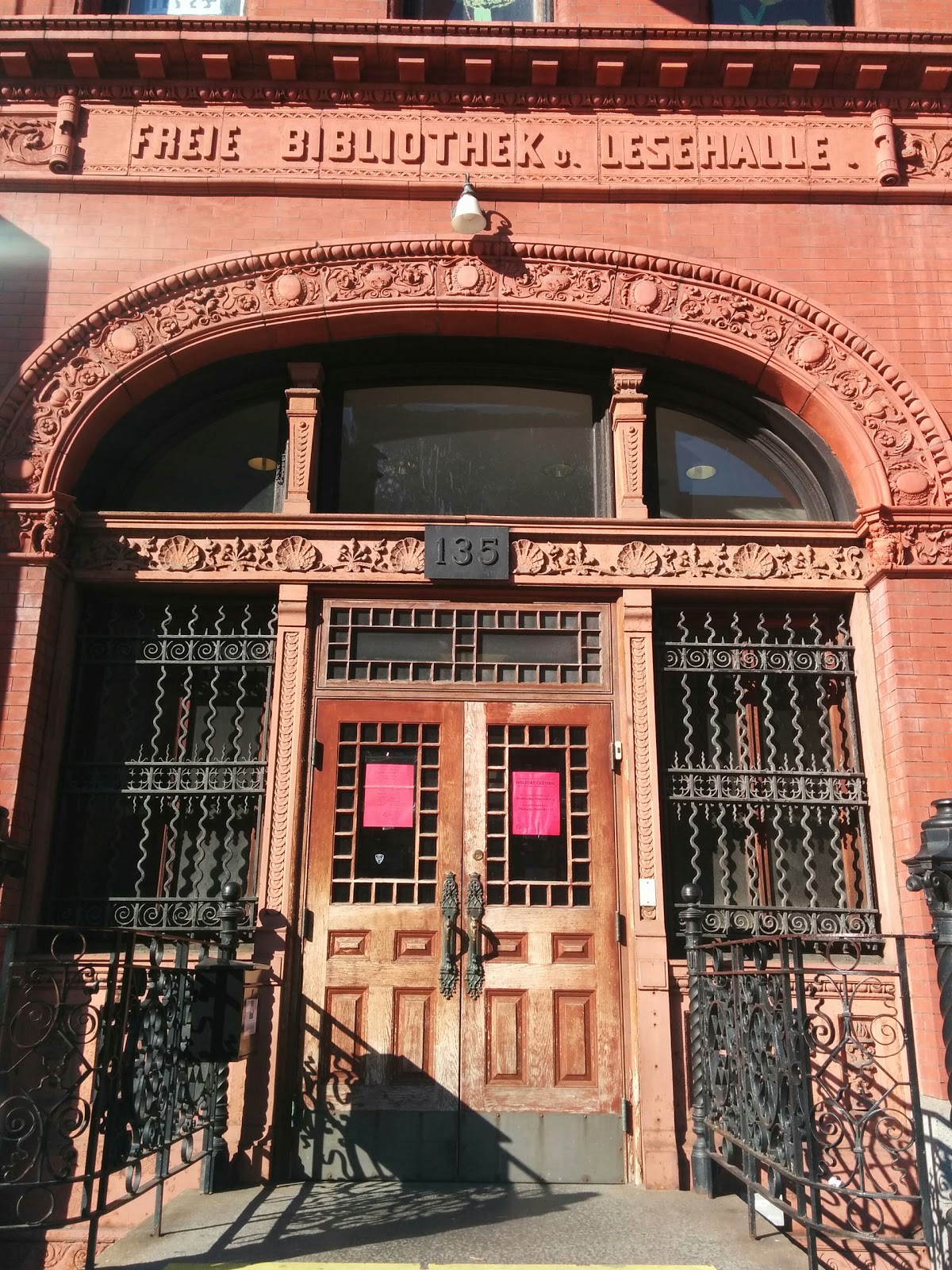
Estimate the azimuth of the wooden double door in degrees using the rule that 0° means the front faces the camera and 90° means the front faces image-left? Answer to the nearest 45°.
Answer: approximately 0°

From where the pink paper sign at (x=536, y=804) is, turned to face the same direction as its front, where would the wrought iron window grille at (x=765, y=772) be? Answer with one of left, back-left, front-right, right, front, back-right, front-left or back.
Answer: left

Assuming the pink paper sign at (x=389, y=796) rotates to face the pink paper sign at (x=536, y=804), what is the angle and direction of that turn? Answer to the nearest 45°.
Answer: approximately 90° to its left

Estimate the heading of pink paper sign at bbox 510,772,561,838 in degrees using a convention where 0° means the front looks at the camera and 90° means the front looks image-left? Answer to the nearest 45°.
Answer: approximately 0°

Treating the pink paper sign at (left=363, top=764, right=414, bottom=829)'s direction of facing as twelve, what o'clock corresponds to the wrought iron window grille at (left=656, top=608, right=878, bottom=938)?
The wrought iron window grille is roughly at 9 o'clock from the pink paper sign.

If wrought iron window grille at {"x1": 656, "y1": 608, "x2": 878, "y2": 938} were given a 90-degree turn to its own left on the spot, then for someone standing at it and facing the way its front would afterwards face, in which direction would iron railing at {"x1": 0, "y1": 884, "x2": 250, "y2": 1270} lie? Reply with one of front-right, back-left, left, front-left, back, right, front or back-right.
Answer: back-right

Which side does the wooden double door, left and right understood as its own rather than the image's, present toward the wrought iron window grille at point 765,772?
left
